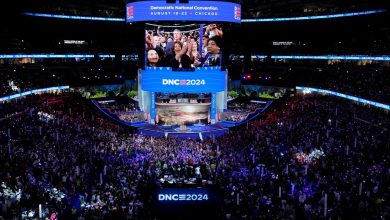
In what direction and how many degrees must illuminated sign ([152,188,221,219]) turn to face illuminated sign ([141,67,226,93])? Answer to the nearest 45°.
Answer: approximately 180°

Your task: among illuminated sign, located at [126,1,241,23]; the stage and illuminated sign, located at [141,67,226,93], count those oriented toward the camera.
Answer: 3

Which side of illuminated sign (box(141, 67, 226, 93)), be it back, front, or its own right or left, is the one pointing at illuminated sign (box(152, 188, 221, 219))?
front

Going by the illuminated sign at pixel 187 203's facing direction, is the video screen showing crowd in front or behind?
behind

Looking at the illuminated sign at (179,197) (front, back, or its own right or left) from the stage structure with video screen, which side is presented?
back

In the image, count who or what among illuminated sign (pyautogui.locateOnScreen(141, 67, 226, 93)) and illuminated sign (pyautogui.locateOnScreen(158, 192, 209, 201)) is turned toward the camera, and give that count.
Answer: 2

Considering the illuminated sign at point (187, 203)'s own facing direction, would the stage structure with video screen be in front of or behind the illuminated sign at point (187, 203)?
behind
